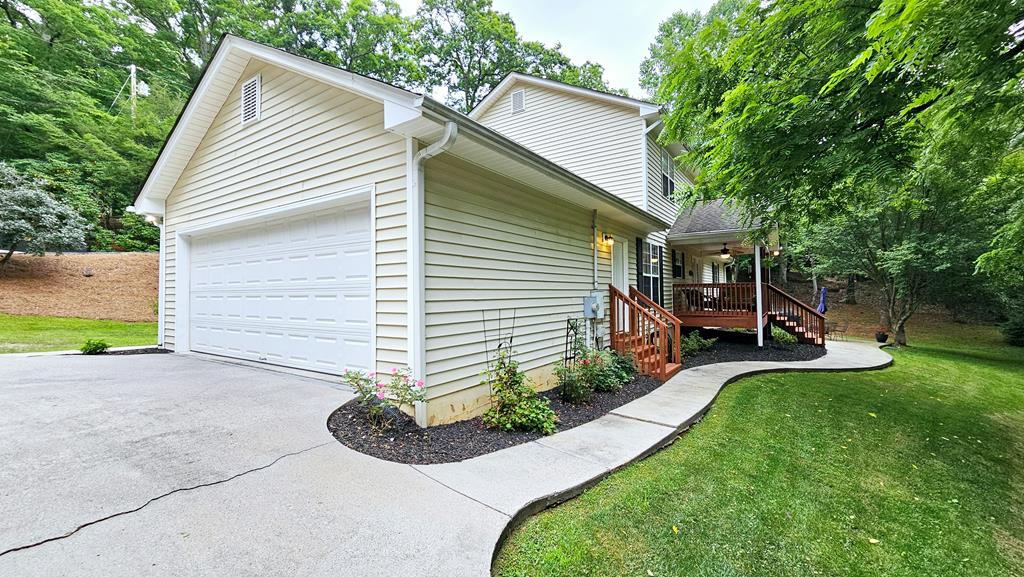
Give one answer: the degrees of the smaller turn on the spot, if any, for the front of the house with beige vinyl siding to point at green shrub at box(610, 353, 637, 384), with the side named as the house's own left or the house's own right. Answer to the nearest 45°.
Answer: approximately 45° to the house's own left

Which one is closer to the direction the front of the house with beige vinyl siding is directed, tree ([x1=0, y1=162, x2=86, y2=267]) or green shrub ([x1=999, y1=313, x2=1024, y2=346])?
the green shrub

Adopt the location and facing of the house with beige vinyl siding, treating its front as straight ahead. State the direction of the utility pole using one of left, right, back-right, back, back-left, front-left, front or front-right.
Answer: back

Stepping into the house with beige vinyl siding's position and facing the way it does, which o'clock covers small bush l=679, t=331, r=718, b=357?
The small bush is roughly at 10 o'clock from the house with beige vinyl siding.

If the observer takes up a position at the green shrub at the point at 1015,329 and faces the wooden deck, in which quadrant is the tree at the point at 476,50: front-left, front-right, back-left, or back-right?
front-right

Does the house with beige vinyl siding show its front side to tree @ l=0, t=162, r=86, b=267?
no

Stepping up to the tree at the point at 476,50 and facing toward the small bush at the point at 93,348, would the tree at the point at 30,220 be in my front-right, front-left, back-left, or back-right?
front-right

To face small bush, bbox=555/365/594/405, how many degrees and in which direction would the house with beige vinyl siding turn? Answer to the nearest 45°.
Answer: approximately 45° to its left

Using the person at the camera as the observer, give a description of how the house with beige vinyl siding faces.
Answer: facing the viewer and to the right of the viewer

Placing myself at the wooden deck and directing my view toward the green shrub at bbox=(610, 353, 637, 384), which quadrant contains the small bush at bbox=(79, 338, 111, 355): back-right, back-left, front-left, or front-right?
front-right

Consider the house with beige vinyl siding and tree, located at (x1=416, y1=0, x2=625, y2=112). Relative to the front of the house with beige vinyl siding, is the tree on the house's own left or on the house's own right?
on the house's own left
